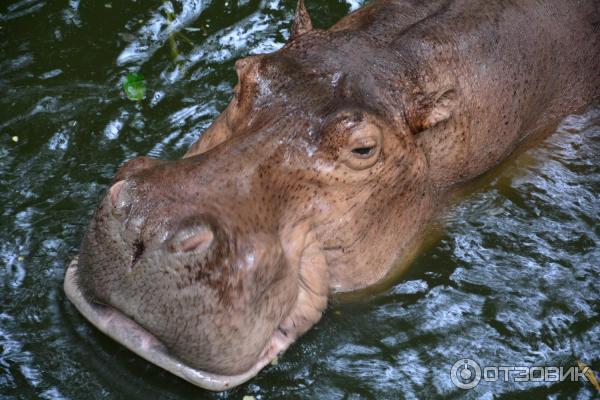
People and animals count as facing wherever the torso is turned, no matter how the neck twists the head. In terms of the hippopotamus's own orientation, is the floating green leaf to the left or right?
on its right

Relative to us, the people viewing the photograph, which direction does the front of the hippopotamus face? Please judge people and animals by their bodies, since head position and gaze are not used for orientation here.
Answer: facing the viewer and to the left of the viewer
